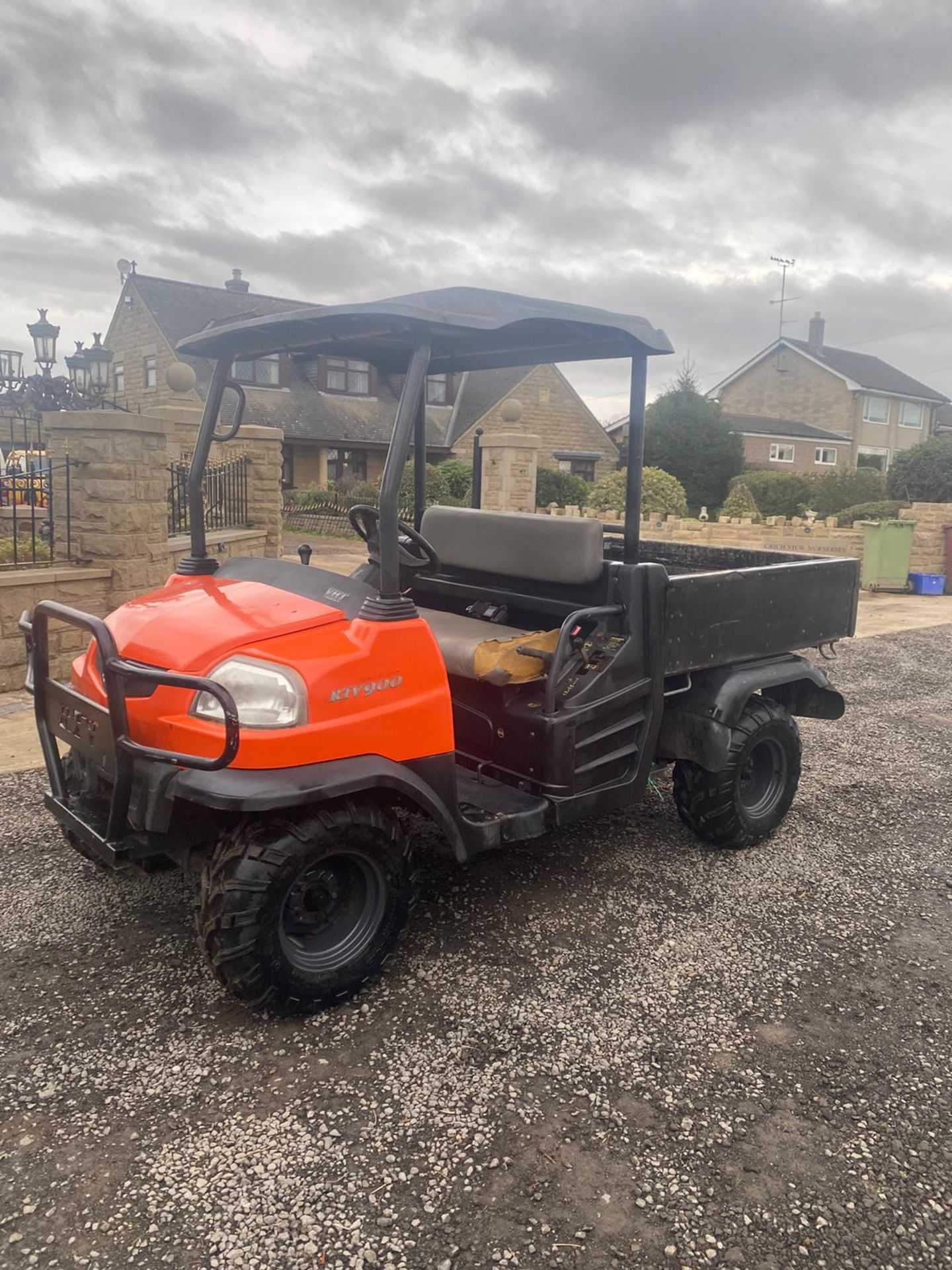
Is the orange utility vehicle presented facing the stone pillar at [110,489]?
no

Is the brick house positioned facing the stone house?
no

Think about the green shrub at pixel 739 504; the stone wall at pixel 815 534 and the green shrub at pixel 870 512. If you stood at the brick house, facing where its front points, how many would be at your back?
0

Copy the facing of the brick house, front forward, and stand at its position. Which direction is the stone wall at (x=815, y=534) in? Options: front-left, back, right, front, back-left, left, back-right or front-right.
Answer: front-right

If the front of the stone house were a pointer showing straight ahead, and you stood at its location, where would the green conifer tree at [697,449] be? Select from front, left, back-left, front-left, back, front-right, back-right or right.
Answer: left

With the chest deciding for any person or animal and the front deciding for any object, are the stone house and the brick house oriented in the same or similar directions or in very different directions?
same or similar directions

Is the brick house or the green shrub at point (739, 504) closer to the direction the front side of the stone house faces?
the green shrub

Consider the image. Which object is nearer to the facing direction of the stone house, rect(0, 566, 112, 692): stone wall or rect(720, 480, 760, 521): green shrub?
the stone wall

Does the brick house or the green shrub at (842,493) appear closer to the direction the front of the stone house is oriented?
the green shrub

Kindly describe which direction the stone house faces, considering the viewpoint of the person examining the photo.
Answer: facing the viewer

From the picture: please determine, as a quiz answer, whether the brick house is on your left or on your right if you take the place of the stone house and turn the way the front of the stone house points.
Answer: on your left

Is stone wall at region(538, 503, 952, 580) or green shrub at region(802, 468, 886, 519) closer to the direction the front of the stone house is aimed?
the stone wall

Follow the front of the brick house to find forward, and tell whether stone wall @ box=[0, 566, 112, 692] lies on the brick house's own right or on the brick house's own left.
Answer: on the brick house's own right

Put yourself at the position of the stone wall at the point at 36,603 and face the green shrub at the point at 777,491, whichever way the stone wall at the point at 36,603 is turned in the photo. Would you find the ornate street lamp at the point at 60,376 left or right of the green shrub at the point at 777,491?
left

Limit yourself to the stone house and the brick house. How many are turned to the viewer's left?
0

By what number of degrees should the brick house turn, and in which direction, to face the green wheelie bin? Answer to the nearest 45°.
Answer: approximately 45° to its right

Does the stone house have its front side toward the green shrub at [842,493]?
no

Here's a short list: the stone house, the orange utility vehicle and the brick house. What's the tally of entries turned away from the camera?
0

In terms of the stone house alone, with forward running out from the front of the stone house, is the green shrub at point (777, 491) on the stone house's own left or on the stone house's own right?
on the stone house's own left
